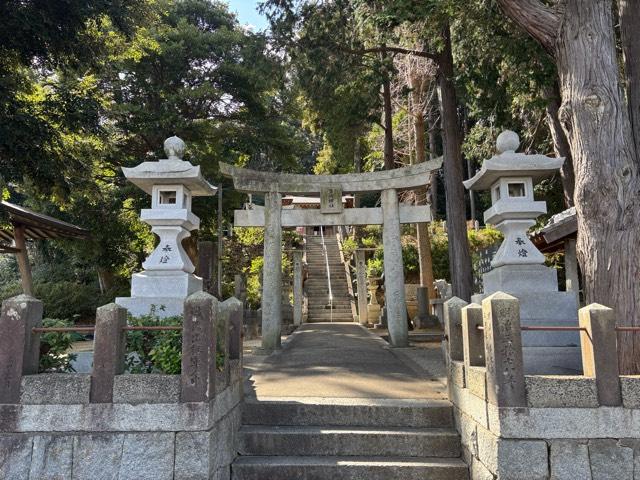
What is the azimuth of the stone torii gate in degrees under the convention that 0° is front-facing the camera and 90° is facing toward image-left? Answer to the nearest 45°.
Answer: approximately 0°

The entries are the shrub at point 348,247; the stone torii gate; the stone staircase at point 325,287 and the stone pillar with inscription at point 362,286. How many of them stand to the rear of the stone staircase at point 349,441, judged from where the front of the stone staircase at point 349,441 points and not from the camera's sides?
4

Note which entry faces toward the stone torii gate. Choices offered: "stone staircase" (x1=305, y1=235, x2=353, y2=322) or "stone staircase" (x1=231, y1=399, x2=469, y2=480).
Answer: "stone staircase" (x1=305, y1=235, x2=353, y2=322)

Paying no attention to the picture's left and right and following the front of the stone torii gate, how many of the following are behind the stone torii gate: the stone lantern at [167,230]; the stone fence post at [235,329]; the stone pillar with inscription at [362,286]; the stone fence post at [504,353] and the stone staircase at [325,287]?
2

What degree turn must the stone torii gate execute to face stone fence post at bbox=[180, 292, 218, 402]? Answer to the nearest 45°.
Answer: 0° — it already faces it

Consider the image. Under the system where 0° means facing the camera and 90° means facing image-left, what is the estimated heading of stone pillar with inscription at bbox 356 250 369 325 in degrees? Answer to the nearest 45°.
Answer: approximately 0°

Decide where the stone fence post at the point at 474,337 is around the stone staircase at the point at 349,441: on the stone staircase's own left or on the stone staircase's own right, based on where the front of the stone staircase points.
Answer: on the stone staircase's own left

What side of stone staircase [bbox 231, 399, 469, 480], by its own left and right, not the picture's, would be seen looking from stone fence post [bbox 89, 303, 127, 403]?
right

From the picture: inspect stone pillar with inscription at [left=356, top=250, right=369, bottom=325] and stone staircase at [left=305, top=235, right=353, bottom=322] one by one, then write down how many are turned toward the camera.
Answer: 2
